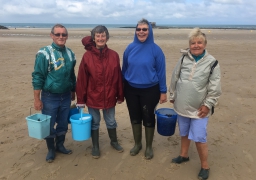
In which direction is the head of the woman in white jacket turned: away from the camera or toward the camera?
toward the camera

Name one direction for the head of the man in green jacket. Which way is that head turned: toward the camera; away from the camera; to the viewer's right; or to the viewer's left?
toward the camera

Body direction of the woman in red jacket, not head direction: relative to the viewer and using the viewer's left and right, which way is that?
facing the viewer

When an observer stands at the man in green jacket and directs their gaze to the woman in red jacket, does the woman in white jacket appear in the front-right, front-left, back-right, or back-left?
front-right

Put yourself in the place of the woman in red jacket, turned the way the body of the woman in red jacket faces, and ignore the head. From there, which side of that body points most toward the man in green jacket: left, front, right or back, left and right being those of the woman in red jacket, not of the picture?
right

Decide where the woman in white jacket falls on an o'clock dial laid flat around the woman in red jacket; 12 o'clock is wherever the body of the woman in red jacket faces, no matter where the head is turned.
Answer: The woman in white jacket is roughly at 10 o'clock from the woman in red jacket.

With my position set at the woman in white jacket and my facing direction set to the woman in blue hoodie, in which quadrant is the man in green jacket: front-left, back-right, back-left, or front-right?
front-left

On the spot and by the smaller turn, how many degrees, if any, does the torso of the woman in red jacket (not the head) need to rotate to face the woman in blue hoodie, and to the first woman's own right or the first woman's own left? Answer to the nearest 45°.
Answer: approximately 90° to the first woman's own left

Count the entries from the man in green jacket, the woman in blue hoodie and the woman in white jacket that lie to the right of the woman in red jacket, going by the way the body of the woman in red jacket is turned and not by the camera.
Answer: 1

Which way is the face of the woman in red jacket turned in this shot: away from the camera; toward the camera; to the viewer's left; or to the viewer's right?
toward the camera
